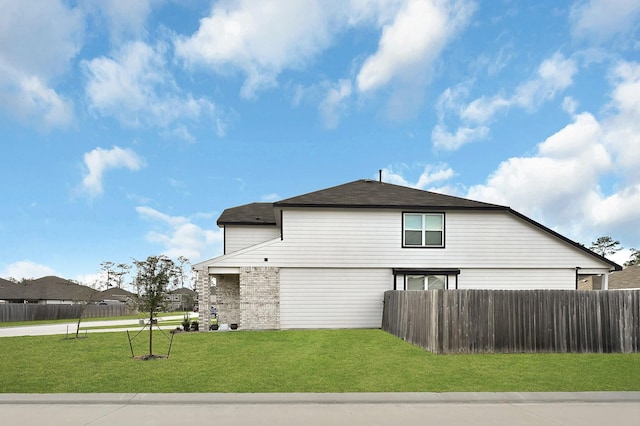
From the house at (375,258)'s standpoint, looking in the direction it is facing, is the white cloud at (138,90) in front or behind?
in front

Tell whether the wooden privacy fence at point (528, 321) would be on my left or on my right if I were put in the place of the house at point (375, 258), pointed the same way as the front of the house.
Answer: on my left

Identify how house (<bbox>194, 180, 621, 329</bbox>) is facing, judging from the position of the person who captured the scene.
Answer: facing to the left of the viewer

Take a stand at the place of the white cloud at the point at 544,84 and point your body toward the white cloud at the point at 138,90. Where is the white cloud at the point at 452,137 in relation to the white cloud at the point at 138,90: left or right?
right

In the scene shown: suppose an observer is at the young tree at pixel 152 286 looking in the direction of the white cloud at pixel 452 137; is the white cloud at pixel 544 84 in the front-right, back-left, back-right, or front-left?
front-right

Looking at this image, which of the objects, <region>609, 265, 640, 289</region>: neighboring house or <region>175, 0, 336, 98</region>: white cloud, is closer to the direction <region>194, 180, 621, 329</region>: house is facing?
the white cloud
